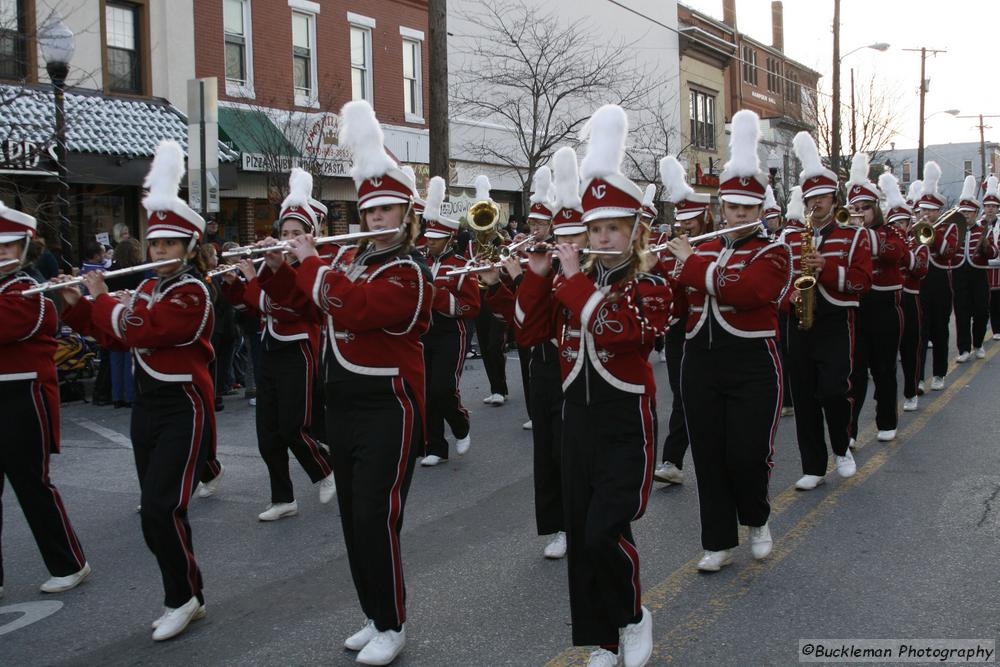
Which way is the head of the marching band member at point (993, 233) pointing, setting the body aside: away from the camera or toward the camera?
toward the camera

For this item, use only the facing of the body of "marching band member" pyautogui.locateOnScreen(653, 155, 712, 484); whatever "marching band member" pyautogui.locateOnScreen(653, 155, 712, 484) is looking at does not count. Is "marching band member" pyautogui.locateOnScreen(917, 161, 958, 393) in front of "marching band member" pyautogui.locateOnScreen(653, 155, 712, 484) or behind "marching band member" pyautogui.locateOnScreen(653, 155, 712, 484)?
behind

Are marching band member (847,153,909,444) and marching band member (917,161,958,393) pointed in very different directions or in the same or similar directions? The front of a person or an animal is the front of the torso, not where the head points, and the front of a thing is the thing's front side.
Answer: same or similar directions

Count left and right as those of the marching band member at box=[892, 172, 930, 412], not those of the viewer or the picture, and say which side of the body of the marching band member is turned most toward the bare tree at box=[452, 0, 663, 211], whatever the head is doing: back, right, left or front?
right

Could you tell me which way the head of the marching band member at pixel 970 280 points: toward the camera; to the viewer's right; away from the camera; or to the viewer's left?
toward the camera

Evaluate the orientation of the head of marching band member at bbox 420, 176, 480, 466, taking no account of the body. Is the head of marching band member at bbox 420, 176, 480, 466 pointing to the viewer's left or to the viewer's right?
to the viewer's left

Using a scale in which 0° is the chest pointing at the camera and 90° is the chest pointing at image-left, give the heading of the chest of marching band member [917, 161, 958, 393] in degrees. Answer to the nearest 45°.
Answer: approximately 45°

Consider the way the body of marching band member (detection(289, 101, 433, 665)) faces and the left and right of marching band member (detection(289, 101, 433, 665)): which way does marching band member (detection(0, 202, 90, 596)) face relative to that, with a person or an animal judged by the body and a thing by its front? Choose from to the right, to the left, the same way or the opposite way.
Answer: the same way

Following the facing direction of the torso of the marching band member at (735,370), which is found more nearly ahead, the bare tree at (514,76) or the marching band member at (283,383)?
the marching band member

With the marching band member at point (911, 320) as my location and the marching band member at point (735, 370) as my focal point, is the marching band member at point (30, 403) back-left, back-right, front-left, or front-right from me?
front-right

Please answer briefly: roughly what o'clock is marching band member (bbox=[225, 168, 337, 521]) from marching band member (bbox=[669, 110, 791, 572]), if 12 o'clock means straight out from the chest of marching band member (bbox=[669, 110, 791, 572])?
marching band member (bbox=[225, 168, 337, 521]) is roughly at 2 o'clock from marching band member (bbox=[669, 110, 791, 572]).

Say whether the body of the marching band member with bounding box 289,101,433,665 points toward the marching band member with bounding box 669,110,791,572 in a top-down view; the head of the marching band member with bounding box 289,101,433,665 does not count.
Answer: no

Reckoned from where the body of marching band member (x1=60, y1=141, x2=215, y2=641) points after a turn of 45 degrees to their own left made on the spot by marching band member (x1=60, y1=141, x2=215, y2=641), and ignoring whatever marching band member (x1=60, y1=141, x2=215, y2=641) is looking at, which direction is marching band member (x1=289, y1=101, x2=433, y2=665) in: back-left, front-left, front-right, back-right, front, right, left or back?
front-left

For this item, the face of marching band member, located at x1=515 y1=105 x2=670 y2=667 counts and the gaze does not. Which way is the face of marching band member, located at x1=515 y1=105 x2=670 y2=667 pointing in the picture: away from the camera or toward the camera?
toward the camera

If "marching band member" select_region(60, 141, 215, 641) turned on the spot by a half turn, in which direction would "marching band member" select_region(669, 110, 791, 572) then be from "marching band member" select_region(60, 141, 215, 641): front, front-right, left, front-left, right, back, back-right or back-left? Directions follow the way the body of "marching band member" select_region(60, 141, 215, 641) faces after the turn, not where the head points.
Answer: front-right

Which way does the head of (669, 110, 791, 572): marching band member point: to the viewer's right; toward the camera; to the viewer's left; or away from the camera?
toward the camera

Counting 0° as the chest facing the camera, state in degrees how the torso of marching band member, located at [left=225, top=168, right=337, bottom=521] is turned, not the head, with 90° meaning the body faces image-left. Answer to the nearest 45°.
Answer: approximately 45°

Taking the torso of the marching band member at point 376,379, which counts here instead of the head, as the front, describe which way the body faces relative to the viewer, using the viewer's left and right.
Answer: facing the viewer and to the left of the viewer

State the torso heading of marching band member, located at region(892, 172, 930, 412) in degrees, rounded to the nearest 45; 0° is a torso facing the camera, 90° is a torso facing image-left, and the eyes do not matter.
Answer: approximately 45°

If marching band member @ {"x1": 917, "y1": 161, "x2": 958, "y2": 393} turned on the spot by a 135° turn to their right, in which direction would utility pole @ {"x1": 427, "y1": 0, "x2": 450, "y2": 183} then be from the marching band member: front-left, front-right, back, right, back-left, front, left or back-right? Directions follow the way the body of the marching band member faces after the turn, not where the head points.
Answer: left
